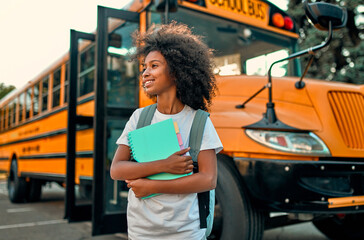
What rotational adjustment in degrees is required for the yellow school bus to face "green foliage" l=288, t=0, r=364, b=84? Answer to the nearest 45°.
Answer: approximately 90° to its left

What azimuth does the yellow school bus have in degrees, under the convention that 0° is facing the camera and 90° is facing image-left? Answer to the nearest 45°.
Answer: approximately 315°

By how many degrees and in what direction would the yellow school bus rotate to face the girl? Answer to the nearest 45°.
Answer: approximately 45° to its right
